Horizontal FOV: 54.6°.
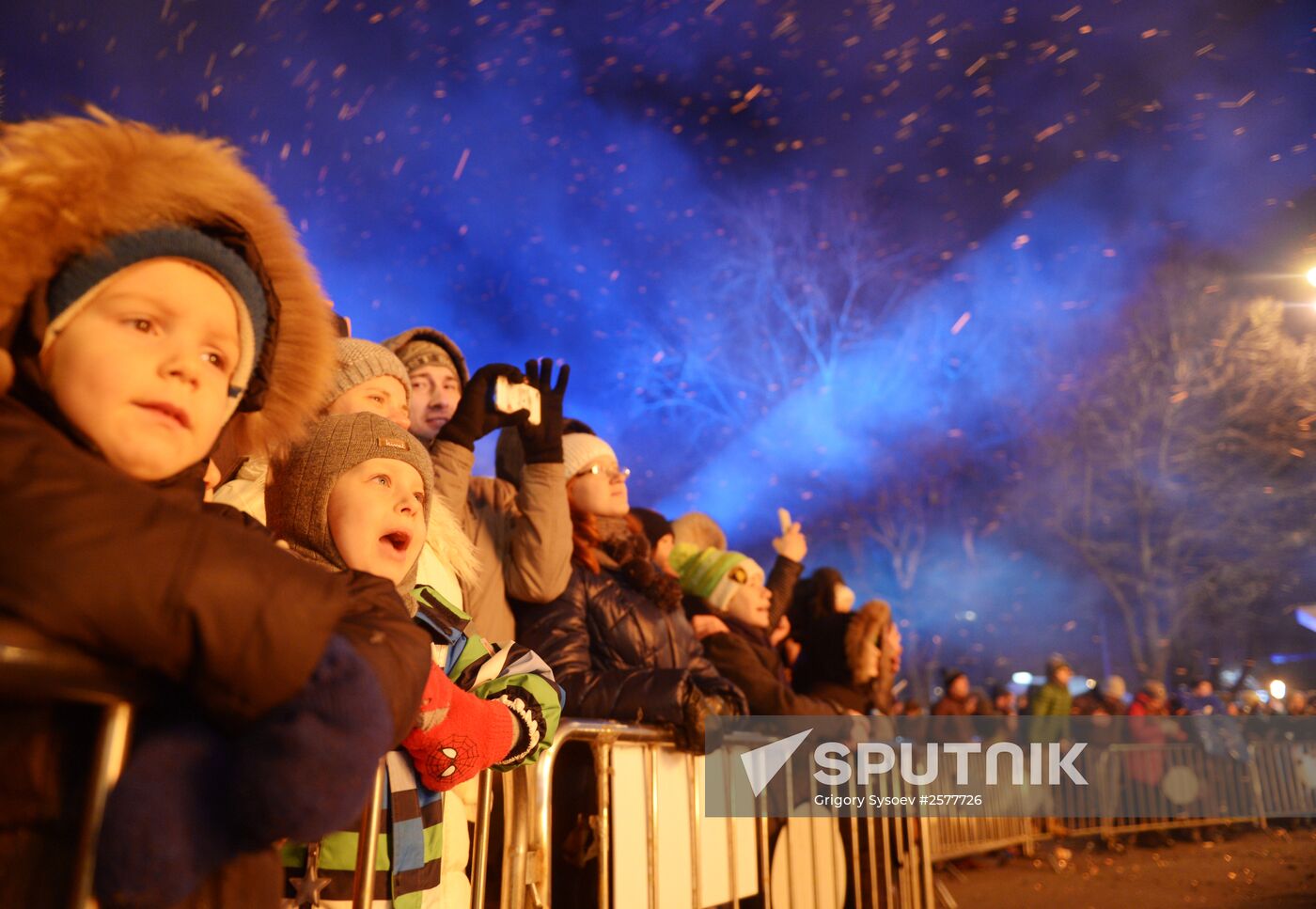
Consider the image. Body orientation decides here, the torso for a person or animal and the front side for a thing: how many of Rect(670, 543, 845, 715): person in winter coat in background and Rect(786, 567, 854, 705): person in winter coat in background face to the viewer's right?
2

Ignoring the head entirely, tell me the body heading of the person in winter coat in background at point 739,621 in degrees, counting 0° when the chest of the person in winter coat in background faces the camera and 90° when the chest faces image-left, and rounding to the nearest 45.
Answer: approximately 270°

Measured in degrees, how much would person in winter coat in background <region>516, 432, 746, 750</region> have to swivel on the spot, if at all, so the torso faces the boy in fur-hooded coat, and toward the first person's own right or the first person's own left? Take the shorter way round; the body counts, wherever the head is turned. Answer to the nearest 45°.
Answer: approximately 45° to the first person's own right

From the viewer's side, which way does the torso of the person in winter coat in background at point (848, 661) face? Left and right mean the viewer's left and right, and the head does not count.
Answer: facing to the right of the viewer

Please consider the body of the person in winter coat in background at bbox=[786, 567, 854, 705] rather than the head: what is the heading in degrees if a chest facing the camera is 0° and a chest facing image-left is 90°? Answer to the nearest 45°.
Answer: approximately 270°

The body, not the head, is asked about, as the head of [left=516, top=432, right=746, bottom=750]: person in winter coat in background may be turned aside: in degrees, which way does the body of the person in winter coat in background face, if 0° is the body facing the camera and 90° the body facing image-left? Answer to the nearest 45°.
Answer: approximately 315°

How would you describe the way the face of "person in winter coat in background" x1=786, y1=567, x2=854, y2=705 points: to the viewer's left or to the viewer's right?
to the viewer's right

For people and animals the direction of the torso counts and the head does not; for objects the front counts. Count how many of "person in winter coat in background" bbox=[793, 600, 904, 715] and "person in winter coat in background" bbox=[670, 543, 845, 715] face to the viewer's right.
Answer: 2
